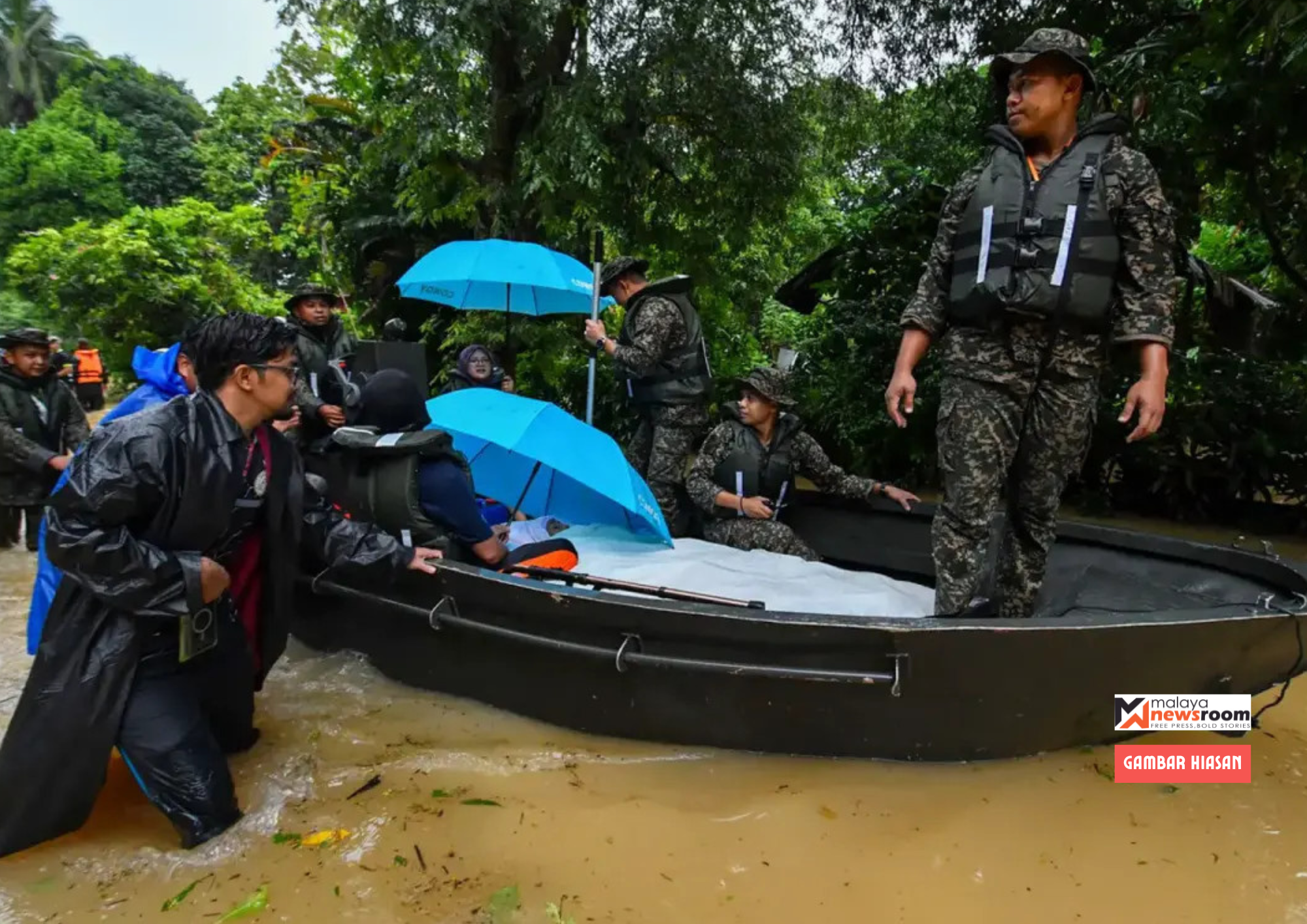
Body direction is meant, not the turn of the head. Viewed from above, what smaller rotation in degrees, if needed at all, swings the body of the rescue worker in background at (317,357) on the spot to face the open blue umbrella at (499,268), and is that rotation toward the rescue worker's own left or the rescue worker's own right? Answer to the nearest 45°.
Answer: approximately 45° to the rescue worker's own left

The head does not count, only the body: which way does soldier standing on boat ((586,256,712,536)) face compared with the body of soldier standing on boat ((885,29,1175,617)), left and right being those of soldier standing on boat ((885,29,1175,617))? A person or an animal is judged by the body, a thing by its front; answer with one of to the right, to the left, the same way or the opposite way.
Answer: to the right

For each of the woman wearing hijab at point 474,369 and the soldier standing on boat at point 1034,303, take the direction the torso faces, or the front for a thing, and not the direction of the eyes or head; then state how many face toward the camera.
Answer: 2

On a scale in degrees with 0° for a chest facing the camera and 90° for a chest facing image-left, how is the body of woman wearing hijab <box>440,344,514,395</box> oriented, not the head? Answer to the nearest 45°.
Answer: approximately 0°

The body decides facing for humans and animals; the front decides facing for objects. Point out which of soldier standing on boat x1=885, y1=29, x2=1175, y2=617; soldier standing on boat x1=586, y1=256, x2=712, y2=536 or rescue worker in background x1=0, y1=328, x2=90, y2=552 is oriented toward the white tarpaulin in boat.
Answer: the rescue worker in background

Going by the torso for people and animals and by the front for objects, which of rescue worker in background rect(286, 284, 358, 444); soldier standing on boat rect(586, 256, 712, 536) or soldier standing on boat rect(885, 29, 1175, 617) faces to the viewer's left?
soldier standing on boat rect(586, 256, 712, 536)

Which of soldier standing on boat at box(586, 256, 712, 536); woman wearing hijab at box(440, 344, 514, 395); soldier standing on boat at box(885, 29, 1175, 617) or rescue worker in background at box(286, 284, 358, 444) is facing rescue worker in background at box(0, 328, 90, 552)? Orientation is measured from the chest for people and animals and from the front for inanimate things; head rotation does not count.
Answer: soldier standing on boat at box(586, 256, 712, 536)

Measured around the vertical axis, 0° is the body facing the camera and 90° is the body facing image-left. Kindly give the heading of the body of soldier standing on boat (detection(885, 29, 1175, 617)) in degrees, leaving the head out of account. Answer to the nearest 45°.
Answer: approximately 0°

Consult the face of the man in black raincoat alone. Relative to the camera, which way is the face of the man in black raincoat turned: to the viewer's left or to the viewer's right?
to the viewer's right

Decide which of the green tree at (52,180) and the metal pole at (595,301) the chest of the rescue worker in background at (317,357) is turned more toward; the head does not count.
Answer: the metal pole

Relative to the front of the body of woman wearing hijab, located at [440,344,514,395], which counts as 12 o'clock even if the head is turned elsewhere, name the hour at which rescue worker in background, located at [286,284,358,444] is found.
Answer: The rescue worker in background is roughly at 2 o'clock from the woman wearing hijab.
